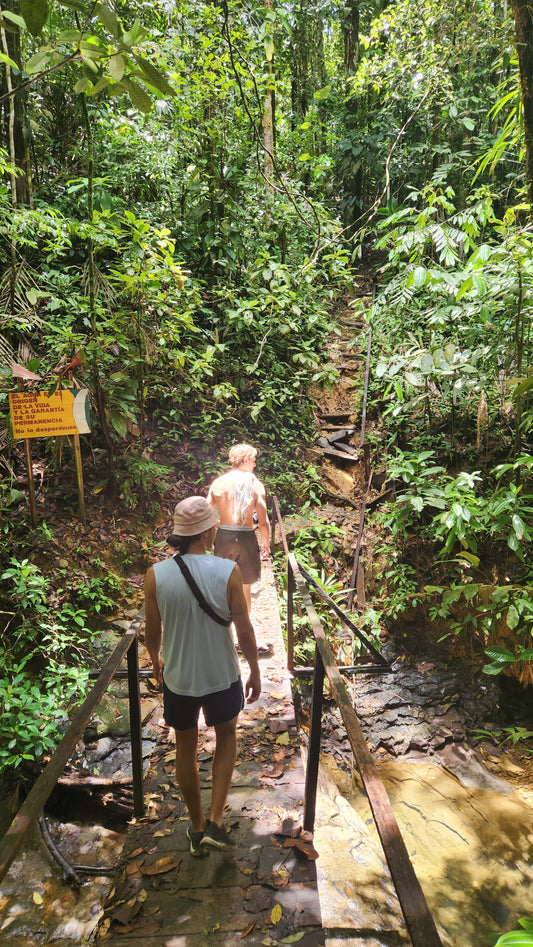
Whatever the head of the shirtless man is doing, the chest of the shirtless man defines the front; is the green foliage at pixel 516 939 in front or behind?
behind

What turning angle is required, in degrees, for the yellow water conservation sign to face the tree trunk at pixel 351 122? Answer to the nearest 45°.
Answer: approximately 135° to its left

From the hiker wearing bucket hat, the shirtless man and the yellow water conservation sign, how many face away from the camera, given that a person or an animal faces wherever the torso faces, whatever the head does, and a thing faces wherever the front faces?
2

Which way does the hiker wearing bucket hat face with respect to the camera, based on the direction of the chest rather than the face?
away from the camera

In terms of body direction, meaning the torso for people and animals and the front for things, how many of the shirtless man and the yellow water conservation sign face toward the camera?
1

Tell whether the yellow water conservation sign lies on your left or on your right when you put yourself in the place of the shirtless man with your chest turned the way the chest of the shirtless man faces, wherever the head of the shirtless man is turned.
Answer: on your left

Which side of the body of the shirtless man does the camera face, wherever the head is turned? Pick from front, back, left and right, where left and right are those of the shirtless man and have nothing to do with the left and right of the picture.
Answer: back

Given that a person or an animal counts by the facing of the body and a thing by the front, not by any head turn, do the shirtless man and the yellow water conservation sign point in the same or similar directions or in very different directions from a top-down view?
very different directions

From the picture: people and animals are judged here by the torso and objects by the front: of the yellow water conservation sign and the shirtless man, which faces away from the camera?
the shirtless man

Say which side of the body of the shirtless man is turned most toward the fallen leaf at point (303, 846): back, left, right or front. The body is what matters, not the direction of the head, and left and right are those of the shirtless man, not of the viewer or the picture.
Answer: back
